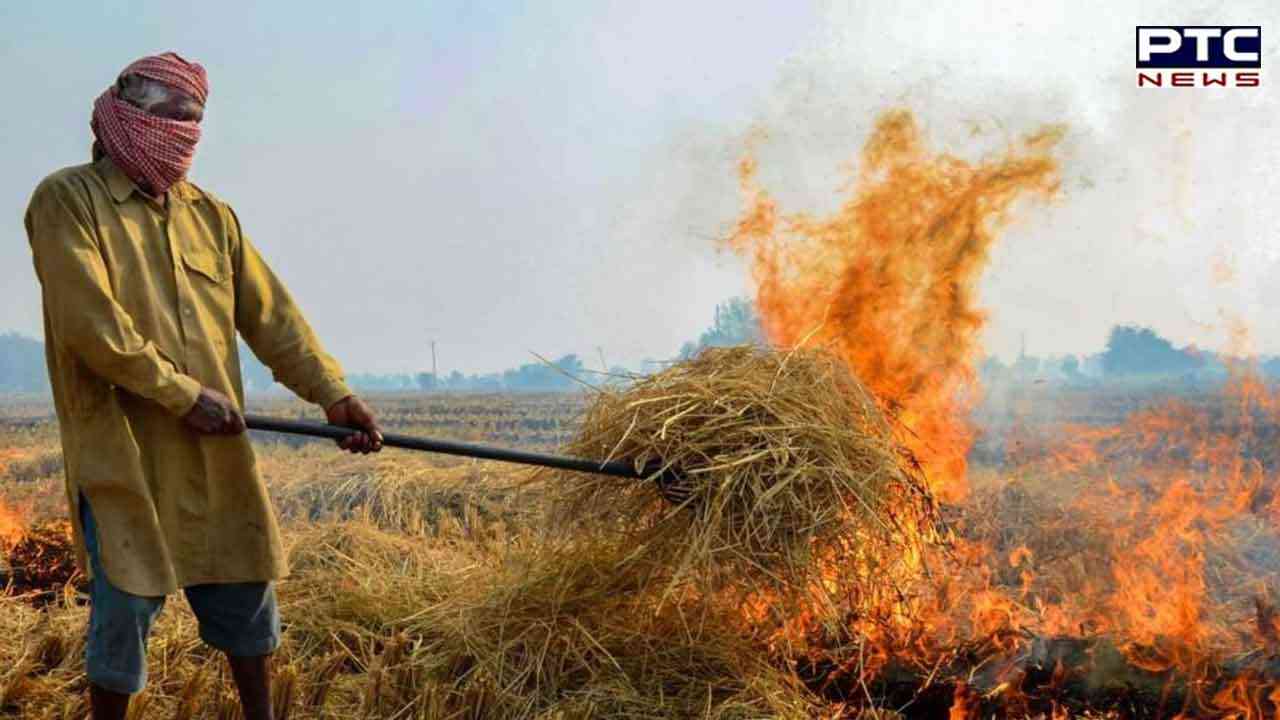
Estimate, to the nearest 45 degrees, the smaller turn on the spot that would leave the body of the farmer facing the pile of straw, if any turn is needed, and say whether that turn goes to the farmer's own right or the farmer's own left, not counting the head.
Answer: approximately 45° to the farmer's own left

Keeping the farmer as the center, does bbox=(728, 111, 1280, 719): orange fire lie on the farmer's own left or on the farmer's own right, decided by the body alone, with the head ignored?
on the farmer's own left

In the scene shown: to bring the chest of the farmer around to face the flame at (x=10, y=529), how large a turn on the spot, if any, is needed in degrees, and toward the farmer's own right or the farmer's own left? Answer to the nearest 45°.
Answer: approximately 135° to the farmer's own left

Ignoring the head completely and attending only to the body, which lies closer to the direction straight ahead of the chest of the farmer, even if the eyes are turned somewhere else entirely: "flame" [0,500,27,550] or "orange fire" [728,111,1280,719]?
the orange fire

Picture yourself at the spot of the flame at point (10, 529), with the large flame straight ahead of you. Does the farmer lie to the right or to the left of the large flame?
right

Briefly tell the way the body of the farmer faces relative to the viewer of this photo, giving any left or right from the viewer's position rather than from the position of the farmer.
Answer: facing the viewer and to the right of the viewer

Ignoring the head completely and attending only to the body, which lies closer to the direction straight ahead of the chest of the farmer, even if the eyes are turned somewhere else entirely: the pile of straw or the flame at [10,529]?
the pile of straw
